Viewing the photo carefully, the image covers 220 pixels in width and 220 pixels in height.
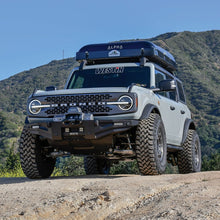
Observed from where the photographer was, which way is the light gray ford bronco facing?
facing the viewer and to the left of the viewer
